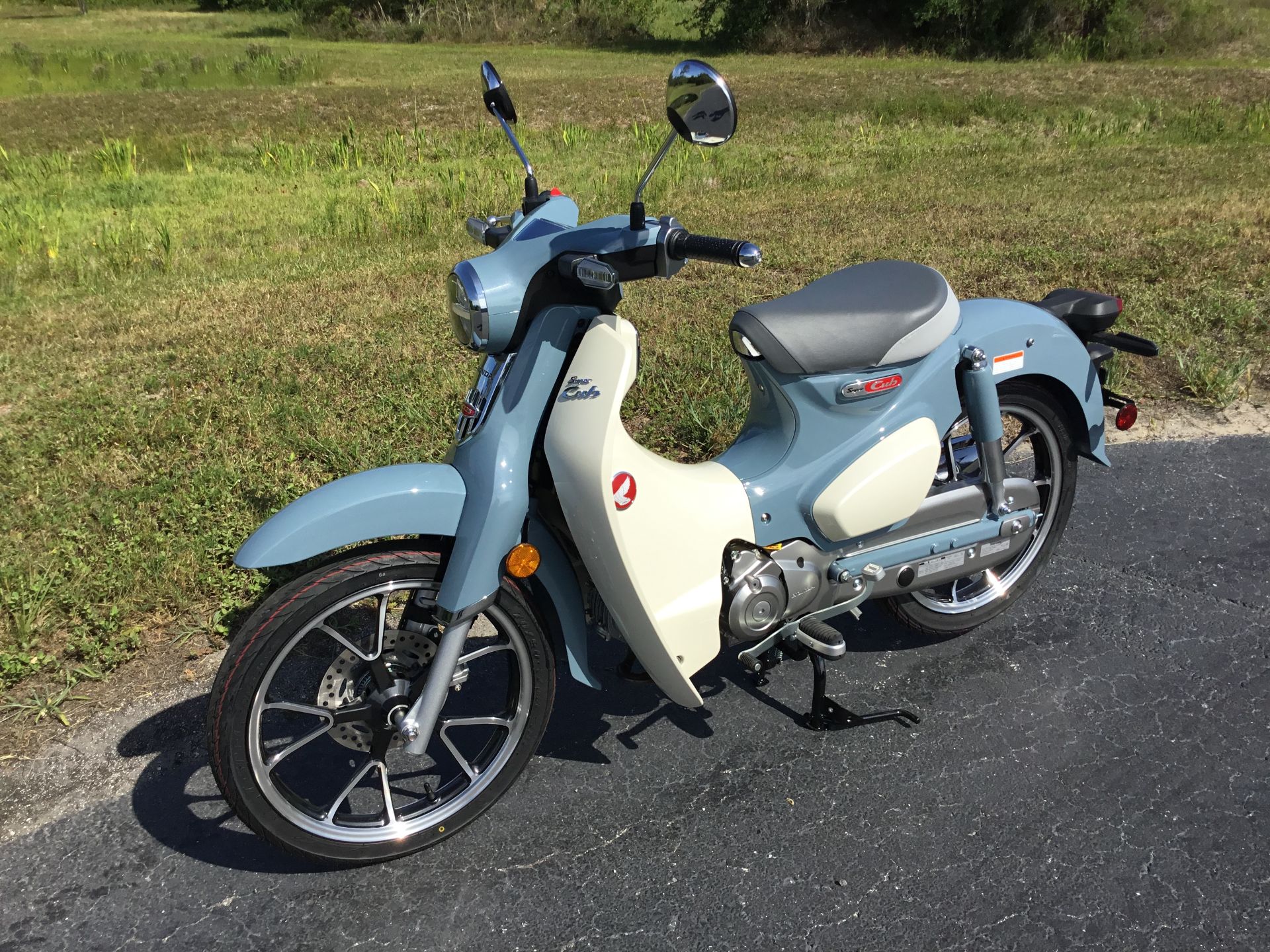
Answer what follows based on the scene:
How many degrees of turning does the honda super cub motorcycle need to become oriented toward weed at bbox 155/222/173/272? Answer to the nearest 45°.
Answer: approximately 90° to its right

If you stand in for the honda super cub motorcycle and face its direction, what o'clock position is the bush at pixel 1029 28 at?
The bush is roughly at 5 o'clock from the honda super cub motorcycle.

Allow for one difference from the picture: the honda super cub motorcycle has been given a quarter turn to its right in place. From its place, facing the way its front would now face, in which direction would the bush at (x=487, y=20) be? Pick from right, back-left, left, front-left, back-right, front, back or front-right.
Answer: front-right

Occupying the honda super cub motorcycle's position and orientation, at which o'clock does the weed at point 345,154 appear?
The weed is roughly at 4 o'clock from the honda super cub motorcycle.

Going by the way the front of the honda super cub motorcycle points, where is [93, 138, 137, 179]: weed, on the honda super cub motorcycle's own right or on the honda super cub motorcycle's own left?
on the honda super cub motorcycle's own right

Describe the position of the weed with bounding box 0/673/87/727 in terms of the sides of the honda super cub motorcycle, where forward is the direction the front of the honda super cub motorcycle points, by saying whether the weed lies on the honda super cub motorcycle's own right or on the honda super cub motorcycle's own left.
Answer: on the honda super cub motorcycle's own right

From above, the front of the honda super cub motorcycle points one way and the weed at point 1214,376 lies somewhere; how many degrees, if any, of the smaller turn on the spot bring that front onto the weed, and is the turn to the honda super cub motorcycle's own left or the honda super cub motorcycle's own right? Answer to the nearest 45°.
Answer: approximately 180°

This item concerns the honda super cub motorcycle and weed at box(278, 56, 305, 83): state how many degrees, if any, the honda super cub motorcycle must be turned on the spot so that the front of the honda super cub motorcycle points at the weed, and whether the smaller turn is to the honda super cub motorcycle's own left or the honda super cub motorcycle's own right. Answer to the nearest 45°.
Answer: approximately 135° to the honda super cub motorcycle's own right

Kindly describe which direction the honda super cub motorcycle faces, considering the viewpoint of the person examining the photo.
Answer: facing the viewer and to the left of the viewer
